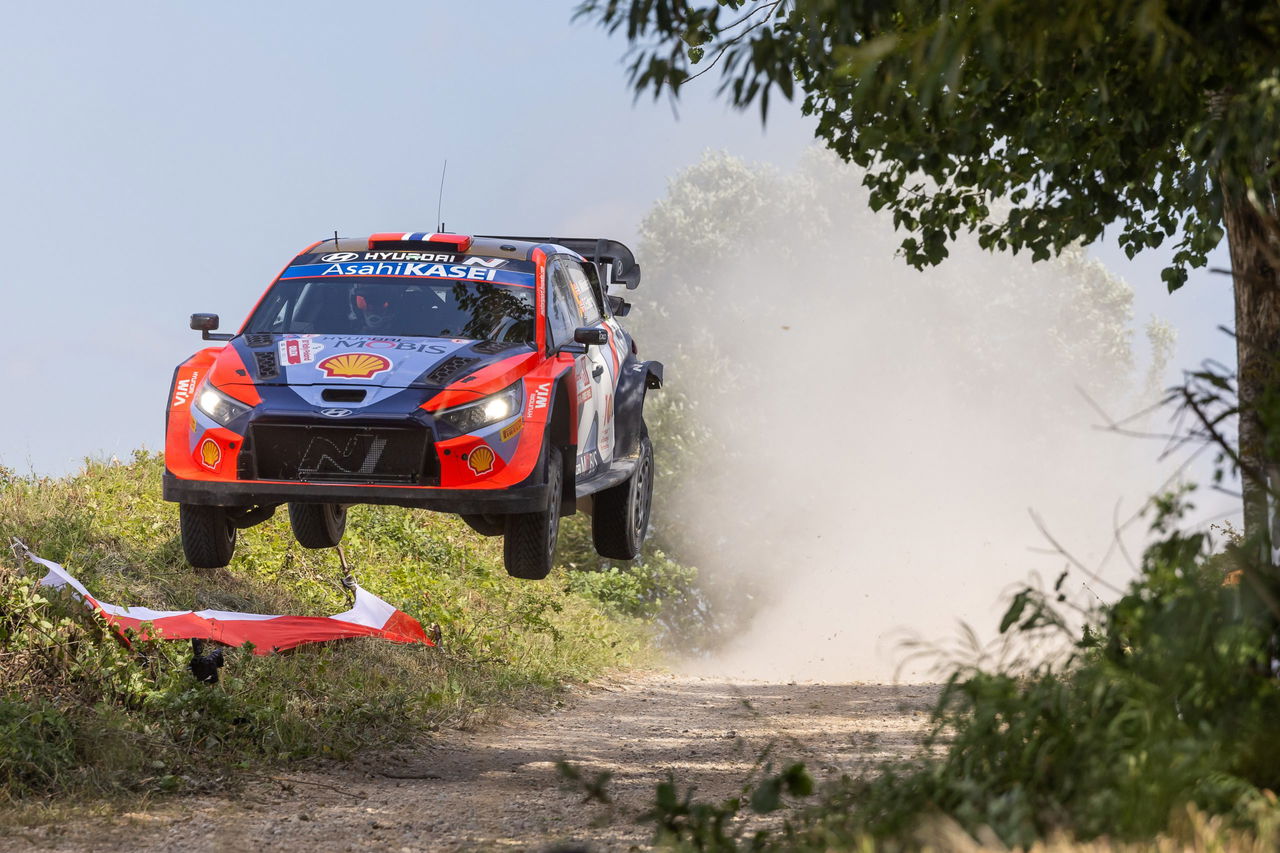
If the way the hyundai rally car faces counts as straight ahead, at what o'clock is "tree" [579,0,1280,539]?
The tree is roughly at 10 o'clock from the hyundai rally car.
